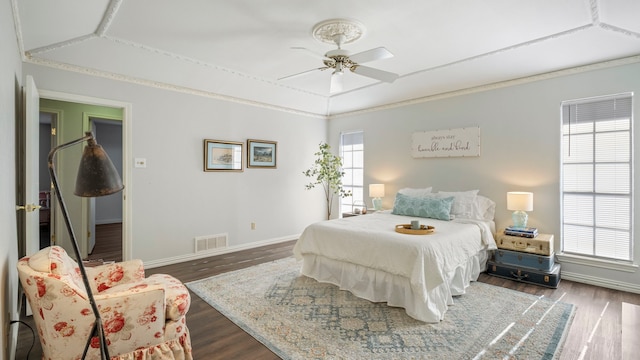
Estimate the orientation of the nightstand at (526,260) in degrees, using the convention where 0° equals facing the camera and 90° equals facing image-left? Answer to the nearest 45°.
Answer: approximately 45°

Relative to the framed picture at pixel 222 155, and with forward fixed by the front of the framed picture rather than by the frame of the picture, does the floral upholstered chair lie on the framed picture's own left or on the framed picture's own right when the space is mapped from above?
on the framed picture's own right

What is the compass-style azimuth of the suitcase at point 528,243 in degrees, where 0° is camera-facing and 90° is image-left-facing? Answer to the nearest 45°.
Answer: approximately 45°

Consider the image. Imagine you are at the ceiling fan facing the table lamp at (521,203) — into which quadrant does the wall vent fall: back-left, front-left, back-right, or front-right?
back-left

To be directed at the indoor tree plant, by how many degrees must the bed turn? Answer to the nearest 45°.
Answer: approximately 90° to its right

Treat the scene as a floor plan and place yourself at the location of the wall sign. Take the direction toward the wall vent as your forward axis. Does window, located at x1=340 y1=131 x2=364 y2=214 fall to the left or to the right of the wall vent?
right

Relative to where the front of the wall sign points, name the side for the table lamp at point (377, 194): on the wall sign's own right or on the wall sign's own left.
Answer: on the wall sign's own right

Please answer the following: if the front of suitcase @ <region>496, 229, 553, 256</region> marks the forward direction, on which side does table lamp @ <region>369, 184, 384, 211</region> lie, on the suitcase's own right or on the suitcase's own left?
on the suitcase's own right

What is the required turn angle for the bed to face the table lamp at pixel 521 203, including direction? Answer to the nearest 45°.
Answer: approximately 180°

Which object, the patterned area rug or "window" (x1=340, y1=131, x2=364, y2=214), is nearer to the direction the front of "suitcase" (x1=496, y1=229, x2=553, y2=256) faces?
the patterned area rug
